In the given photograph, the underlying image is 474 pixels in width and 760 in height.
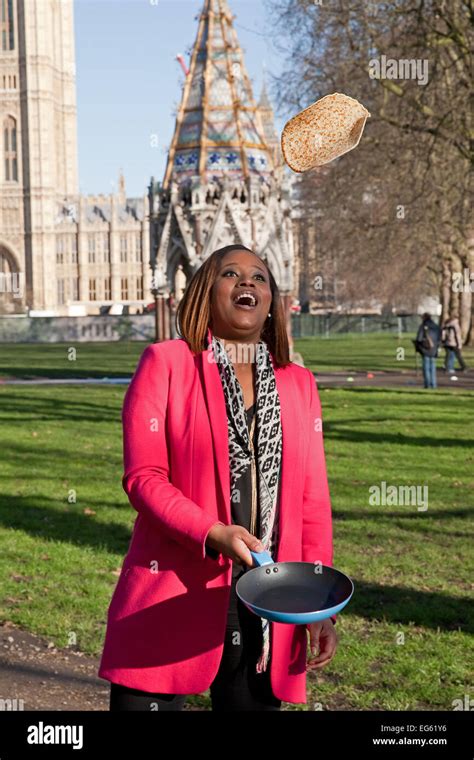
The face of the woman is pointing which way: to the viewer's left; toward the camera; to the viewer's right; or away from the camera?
toward the camera

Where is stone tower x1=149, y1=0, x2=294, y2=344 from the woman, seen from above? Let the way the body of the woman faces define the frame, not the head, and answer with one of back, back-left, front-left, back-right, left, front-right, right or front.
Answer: back-left

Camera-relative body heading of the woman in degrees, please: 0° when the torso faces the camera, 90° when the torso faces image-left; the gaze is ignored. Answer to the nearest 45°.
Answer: approximately 315°
